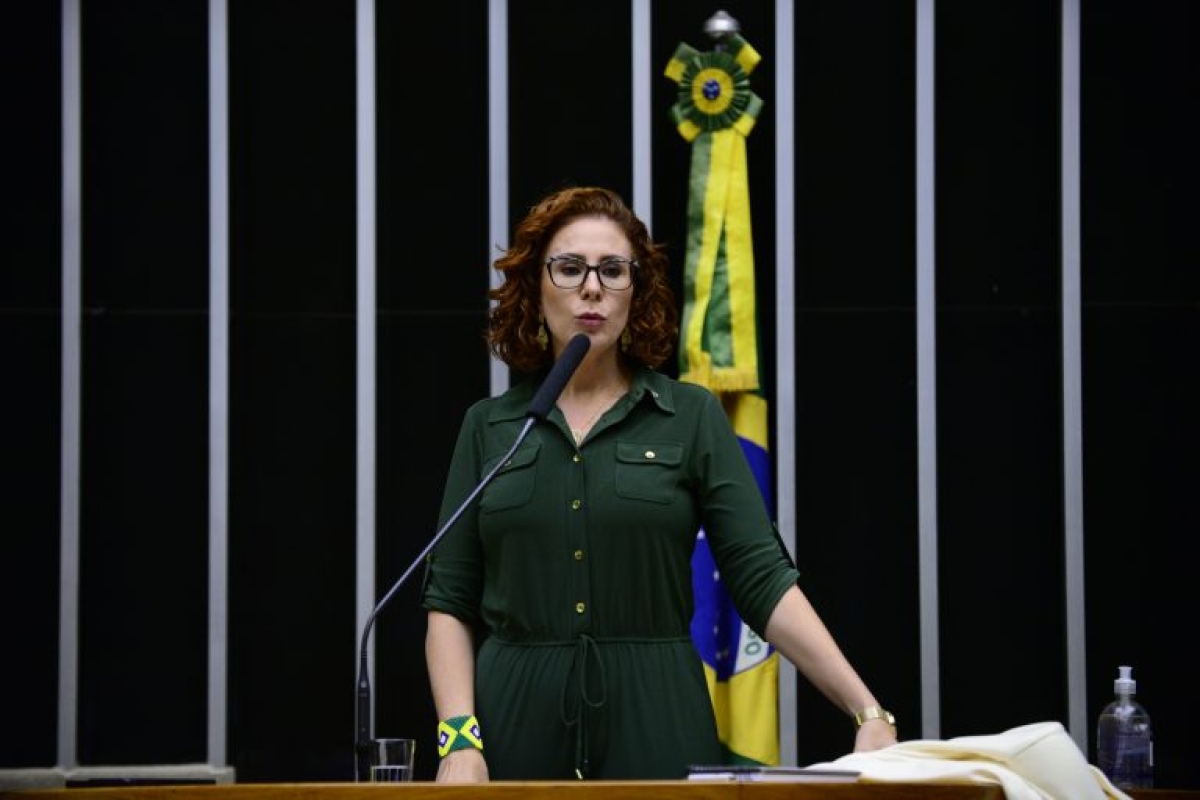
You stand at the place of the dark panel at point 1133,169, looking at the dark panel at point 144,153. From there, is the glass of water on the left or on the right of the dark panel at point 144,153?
left

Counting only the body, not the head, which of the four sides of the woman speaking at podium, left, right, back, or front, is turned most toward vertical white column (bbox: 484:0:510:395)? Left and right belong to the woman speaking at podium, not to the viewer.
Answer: back

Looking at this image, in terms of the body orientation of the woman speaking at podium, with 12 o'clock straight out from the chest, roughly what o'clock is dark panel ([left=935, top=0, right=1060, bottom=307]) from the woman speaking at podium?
The dark panel is roughly at 7 o'clock from the woman speaking at podium.

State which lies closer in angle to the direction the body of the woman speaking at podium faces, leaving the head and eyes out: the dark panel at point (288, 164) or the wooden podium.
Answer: the wooden podium

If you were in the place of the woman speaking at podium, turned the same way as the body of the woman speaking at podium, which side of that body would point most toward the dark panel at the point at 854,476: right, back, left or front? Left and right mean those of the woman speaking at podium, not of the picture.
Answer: back

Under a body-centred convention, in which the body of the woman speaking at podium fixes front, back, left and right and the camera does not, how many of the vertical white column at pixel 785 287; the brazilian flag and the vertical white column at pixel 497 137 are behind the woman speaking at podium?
3

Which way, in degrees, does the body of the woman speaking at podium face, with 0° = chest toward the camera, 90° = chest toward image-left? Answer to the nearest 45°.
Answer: approximately 0°

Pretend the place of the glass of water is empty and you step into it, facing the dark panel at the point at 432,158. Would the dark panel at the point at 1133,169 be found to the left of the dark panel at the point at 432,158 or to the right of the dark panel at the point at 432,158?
right

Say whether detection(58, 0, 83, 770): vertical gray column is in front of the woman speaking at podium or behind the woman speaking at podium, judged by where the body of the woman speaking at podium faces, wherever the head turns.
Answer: behind

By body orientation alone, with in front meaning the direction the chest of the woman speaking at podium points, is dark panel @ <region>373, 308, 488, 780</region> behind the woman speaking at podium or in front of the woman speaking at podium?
behind

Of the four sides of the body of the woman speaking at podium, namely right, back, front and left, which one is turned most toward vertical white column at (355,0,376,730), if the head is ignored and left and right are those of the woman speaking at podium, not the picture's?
back

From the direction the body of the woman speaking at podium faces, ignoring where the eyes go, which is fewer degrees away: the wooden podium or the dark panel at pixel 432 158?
the wooden podium

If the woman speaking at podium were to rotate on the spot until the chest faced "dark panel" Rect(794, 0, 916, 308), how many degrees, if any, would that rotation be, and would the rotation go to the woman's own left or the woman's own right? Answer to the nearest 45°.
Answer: approximately 180°
